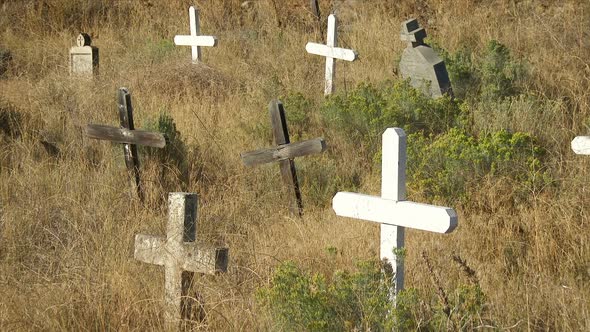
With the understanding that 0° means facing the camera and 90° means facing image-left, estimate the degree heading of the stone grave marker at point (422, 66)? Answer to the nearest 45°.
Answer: approximately 45°

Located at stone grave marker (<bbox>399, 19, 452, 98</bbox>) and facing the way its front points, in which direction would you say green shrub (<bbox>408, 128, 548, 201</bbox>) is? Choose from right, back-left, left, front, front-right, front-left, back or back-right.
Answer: front-left

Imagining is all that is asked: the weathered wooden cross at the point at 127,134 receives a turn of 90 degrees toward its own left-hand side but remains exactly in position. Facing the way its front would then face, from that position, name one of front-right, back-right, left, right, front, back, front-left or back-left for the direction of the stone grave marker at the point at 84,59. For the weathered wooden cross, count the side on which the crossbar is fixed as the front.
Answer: left

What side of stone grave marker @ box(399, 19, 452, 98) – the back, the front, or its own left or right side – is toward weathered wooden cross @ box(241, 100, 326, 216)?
front

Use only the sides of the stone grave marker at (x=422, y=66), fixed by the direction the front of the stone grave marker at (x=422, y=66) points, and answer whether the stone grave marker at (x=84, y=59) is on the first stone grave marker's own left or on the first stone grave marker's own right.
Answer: on the first stone grave marker's own right

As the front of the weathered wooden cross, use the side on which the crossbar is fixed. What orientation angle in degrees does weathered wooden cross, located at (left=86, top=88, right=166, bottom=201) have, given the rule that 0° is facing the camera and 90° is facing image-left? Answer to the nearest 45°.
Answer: approximately 0°

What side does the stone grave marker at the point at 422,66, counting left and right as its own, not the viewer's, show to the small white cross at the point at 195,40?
right

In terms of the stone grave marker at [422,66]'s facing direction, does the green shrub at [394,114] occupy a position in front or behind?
in front

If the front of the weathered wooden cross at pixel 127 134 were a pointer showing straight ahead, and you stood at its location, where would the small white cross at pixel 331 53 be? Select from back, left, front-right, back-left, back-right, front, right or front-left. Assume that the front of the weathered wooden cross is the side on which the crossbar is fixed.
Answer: back-left

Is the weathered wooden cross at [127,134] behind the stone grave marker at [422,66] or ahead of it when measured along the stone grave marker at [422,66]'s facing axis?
ahead

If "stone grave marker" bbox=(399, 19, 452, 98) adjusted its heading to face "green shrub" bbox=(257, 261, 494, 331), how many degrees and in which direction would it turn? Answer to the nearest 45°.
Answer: approximately 45° to its left
